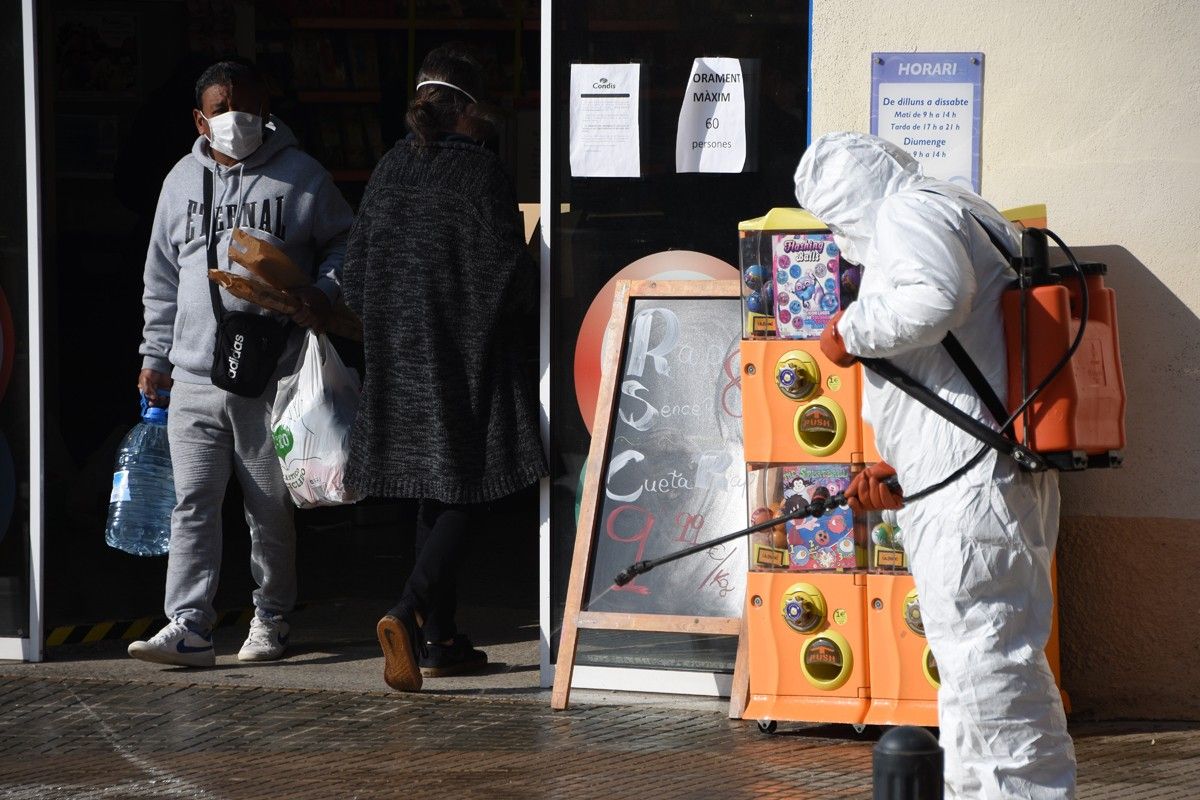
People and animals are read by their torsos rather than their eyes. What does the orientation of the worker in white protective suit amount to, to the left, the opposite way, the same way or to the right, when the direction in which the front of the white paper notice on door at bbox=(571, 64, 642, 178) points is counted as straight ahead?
to the right

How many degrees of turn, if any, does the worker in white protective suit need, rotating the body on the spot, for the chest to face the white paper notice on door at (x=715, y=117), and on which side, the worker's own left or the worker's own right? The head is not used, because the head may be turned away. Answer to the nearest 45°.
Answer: approximately 45° to the worker's own right

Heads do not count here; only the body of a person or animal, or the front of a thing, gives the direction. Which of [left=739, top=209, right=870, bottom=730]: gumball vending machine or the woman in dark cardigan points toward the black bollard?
the gumball vending machine

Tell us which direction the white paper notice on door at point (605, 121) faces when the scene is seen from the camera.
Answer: facing the viewer

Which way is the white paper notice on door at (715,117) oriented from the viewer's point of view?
toward the camera

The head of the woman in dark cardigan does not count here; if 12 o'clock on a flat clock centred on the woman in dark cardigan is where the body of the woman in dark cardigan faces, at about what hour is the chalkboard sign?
The chalkboard sign is roughly at 2 o'clock from the woman in dark cardigan.

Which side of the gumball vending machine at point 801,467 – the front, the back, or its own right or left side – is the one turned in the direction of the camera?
front

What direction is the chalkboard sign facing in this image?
toward the camera

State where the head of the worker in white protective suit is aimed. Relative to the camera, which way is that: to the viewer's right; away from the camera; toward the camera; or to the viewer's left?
to the viewer's left

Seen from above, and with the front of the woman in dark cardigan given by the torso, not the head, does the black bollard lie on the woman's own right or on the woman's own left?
on the woman's own right

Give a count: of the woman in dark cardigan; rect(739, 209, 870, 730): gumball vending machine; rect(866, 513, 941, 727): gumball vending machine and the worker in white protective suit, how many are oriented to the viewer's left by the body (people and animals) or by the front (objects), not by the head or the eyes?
1

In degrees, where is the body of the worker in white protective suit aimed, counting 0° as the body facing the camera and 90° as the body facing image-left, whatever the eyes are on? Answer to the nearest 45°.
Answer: approximately 90°

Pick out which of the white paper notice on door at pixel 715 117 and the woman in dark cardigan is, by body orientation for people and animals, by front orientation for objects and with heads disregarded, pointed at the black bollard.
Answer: the white paper notice on door

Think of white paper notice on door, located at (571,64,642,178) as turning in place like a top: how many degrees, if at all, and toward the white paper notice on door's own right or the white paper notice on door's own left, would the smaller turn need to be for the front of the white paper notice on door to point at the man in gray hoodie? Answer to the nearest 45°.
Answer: approximately 90° to the white paper notice on door's own right
